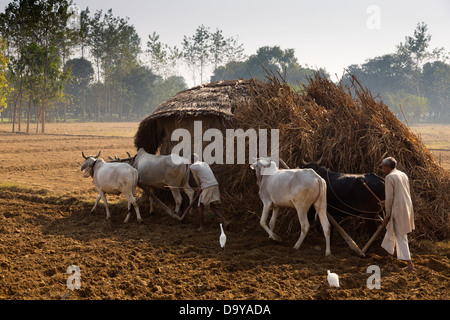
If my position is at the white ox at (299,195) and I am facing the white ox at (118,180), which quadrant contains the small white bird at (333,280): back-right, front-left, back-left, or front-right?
back-left

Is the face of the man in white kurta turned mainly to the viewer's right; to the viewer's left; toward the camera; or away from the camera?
to the viewer's left

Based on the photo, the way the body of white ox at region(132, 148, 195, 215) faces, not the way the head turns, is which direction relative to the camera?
to the viewer's left

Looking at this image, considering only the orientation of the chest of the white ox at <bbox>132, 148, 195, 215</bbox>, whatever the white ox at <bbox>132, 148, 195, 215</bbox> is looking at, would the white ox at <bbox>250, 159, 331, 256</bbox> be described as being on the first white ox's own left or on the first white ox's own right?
on the first white ox's own left

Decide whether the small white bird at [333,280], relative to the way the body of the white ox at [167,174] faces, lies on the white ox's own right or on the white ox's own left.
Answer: on the white ox's own left

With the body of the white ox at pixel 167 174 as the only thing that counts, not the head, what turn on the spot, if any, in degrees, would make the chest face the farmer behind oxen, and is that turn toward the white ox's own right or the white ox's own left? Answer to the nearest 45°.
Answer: approximately 135° to the white ox's own left

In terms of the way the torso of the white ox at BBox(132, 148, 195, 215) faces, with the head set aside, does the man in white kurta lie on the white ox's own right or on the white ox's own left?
on the white ox's own left
